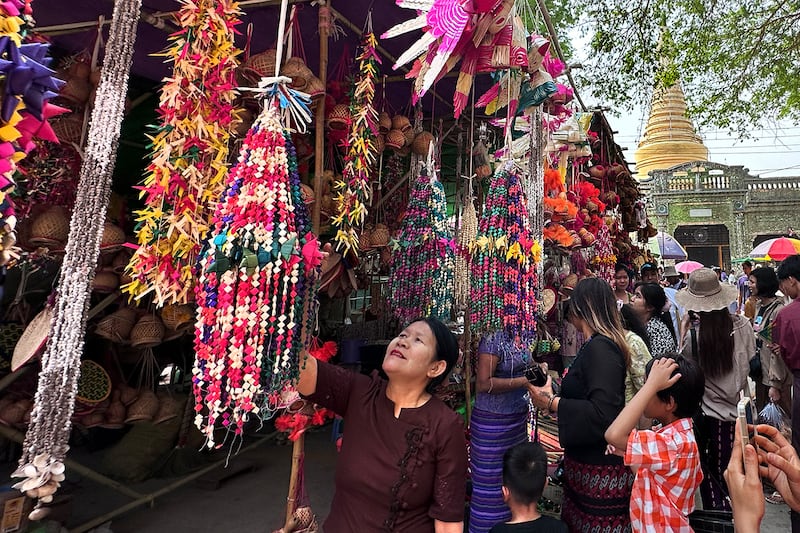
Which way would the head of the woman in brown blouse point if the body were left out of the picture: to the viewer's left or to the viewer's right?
to the viewer's left

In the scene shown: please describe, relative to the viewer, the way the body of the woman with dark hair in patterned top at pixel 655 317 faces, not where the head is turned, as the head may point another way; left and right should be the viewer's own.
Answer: facing to the left of the viewer

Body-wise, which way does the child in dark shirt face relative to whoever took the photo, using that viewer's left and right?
facing away from the viewer

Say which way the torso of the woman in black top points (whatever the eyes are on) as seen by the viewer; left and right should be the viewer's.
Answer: facing to the left of the viewer

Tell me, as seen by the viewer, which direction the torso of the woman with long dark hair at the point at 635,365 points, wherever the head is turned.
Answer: to the viewer's left

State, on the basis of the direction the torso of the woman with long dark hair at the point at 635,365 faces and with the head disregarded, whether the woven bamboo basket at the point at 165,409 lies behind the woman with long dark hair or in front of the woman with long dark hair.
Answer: in front

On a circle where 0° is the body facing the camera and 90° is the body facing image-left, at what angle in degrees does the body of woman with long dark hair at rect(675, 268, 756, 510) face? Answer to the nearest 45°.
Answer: approximately 180°
